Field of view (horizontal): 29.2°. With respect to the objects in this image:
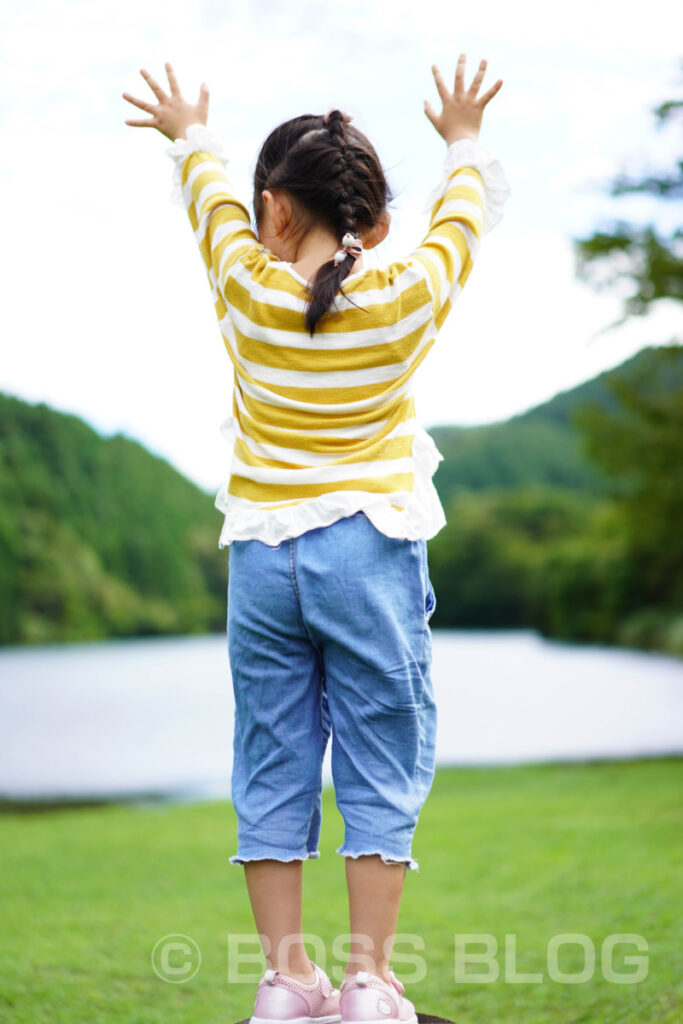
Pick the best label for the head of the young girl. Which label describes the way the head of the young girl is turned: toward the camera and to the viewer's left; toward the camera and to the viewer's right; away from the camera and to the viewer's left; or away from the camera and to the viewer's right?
away from the camera and to the viewer's left

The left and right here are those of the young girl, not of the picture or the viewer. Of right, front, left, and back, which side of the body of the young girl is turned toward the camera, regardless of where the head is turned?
back

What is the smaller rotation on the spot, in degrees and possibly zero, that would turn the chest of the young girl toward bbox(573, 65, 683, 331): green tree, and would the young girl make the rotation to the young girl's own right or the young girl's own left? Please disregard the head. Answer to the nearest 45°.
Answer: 0° — they already face it
